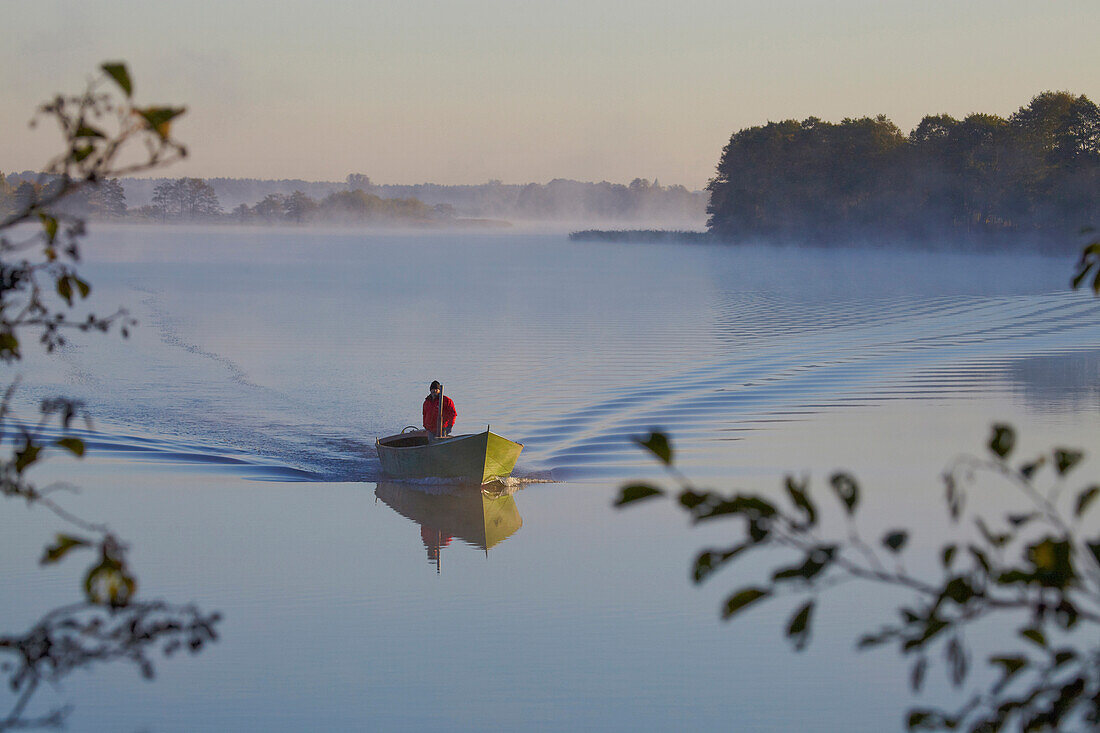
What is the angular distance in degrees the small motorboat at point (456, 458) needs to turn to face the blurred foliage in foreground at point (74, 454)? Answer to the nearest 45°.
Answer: approximately 45° to its right

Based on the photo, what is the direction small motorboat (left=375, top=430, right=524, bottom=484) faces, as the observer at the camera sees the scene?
facing the viewer and to the right of the viewer
